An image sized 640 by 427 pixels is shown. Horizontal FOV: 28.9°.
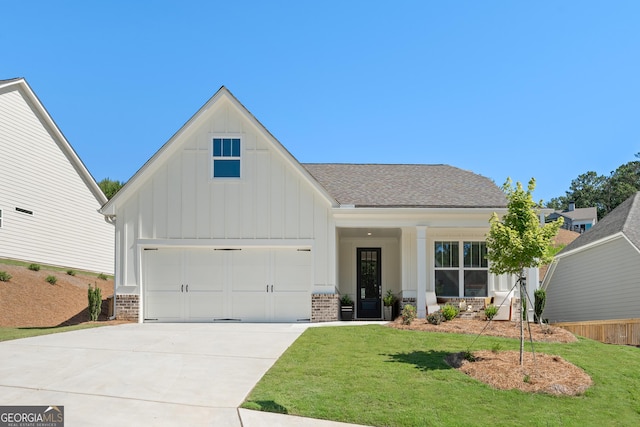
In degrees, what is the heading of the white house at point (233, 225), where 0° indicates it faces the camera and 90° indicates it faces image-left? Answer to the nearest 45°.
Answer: approximately 0°

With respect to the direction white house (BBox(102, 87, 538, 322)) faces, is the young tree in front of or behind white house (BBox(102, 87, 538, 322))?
in front

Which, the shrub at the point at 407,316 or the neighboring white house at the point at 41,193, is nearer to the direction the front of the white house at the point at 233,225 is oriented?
the shrub

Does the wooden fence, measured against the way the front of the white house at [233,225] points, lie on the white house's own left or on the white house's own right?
on the white house's own left
